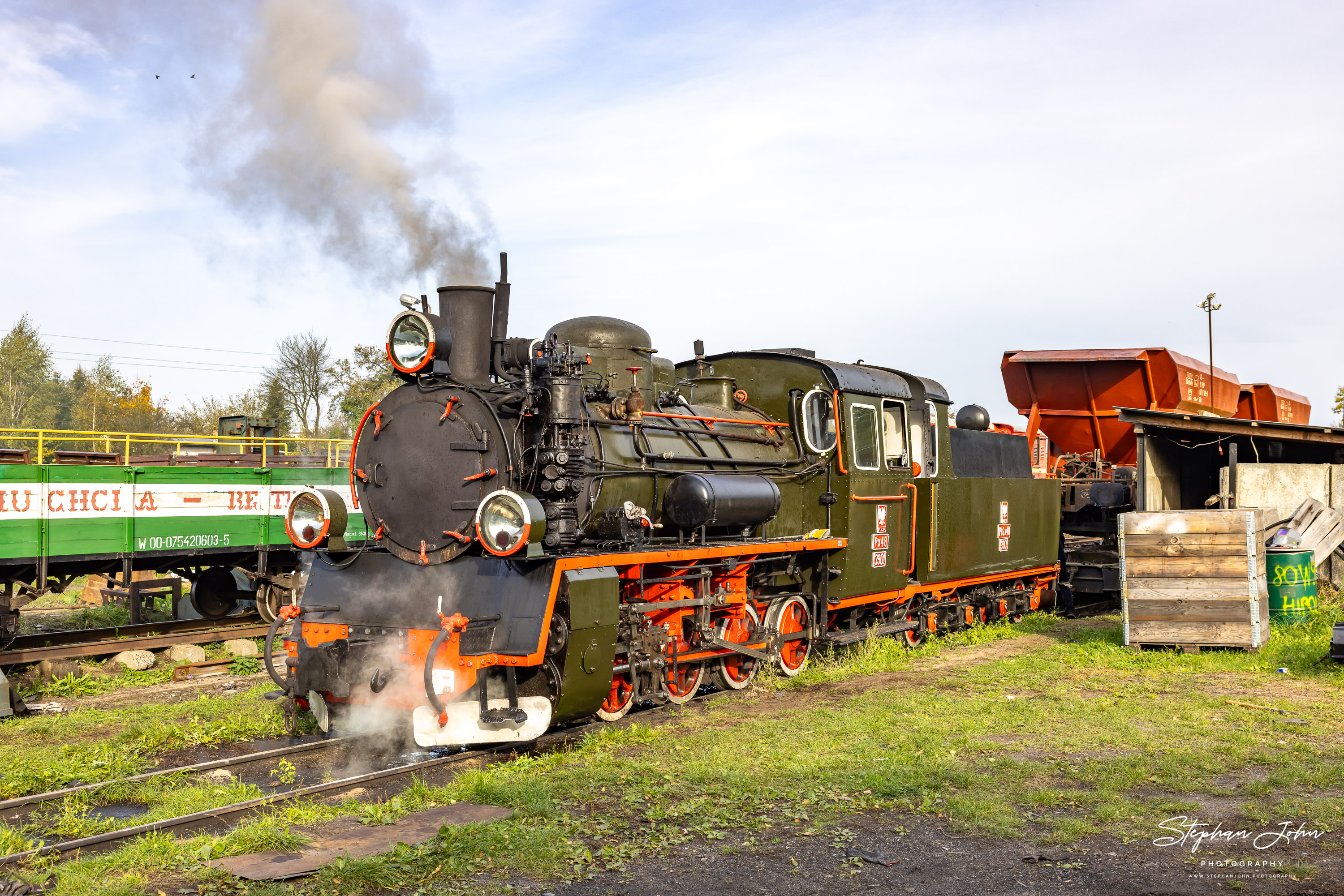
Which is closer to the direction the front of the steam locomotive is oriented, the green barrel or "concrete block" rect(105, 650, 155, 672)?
the concrete block

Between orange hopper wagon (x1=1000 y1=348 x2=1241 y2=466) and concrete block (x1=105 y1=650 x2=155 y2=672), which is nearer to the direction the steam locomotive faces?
the concrete block

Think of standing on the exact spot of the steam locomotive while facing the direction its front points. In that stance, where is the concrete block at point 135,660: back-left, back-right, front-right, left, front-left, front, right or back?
right

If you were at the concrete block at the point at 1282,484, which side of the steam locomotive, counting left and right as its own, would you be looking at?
back

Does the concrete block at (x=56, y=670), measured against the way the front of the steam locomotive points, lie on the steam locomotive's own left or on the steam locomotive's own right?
on the steam locomotive's own right

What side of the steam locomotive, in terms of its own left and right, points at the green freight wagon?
right

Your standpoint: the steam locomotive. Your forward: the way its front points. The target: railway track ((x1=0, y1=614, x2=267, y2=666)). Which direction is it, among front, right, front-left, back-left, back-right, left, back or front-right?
right

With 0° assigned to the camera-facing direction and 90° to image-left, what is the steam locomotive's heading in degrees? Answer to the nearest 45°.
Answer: approximately 45°

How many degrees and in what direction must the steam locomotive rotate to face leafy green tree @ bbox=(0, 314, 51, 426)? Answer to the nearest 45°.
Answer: approximately 90° to its right

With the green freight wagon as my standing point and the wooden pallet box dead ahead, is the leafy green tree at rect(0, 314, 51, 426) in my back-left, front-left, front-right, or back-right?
back-left

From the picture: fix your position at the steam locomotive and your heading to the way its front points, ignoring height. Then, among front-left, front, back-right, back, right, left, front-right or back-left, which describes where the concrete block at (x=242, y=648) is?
right

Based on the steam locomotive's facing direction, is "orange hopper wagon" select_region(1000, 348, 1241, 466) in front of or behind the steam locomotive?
behind
